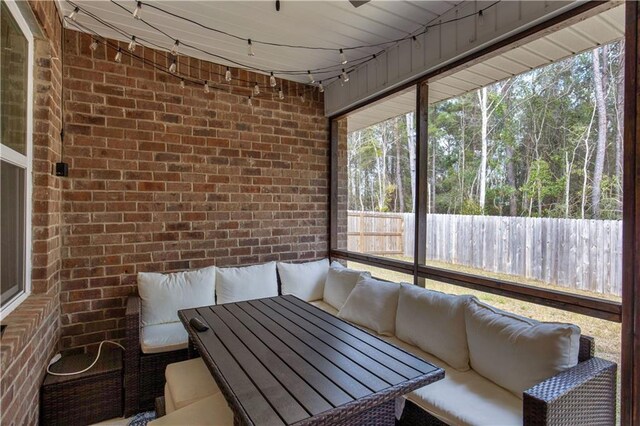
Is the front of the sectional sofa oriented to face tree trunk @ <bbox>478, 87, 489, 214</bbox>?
no

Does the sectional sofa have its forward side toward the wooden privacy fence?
no

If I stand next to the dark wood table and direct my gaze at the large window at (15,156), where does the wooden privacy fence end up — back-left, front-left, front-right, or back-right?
back-right

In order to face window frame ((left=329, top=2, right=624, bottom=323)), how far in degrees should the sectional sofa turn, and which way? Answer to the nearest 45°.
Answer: approximately 135° to its right

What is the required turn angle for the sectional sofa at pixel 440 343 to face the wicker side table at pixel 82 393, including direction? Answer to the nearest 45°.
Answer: approximately 45° to its right

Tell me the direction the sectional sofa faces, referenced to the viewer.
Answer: facing the viewer and to the left of the viewer

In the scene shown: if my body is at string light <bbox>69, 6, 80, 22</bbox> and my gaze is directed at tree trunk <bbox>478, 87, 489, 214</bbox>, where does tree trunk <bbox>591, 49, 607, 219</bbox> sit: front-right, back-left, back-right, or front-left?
front-right

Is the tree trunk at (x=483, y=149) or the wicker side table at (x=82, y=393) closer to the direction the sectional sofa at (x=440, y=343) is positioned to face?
the wicker side table
